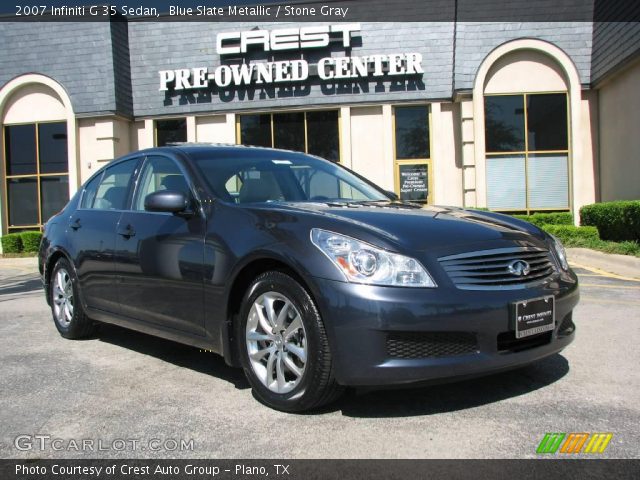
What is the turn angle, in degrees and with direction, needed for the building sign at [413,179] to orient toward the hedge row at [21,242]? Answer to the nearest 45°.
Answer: approximately 90° to its right

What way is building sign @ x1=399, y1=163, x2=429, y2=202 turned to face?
toward the camera

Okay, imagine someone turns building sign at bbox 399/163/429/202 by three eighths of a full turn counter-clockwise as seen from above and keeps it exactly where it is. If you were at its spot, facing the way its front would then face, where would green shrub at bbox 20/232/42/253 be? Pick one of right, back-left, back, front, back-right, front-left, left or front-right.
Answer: back-left

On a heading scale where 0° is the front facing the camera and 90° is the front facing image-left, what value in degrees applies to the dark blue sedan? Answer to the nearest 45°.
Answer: approximately 315°

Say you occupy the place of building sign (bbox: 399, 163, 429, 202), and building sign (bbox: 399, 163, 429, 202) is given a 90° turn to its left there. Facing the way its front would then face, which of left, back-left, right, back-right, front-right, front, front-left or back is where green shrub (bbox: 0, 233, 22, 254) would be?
back

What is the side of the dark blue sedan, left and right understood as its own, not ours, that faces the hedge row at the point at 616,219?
left
